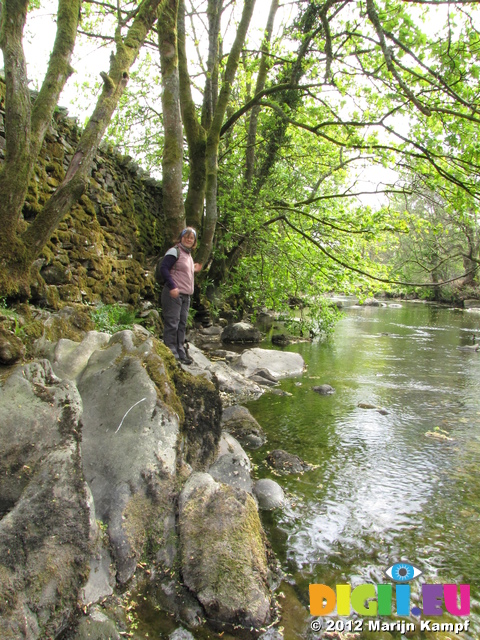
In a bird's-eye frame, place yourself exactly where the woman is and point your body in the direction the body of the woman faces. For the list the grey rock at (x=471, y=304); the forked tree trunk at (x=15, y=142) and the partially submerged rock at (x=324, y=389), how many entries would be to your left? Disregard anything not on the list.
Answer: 2

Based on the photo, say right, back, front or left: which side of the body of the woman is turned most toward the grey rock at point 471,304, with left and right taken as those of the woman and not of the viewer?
left

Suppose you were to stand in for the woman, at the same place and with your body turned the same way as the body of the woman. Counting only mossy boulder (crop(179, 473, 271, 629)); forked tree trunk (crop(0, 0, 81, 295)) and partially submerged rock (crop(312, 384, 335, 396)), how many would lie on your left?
1

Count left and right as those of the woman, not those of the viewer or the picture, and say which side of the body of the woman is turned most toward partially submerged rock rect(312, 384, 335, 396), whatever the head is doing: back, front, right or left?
left

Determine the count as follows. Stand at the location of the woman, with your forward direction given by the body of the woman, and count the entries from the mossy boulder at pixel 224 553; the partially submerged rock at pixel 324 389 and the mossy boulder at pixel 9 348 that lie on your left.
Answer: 1

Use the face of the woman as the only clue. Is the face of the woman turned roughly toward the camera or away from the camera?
toward the camera

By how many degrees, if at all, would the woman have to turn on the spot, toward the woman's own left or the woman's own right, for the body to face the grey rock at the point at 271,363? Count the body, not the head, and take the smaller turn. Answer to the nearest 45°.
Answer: approximately 90° to the woman's own left

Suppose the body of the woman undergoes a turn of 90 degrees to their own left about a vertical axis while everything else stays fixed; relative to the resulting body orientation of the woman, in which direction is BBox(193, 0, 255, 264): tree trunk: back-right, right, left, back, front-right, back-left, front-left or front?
front-left

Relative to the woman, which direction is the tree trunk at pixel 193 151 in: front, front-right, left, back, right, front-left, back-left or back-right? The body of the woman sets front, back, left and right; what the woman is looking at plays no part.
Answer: back-left

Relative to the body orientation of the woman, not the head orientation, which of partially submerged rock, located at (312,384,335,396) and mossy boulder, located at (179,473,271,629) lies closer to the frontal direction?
the mossy boulder

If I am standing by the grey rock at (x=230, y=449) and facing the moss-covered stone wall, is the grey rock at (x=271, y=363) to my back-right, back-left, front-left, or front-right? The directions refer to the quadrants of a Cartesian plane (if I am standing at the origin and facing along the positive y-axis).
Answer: front-right

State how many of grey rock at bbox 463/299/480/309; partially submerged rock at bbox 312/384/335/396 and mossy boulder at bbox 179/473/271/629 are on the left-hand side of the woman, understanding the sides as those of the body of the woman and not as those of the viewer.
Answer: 2

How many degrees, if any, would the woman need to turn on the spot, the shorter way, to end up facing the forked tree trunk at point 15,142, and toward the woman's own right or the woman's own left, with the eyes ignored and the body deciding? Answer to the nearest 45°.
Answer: approximately 90° to the woman's own right

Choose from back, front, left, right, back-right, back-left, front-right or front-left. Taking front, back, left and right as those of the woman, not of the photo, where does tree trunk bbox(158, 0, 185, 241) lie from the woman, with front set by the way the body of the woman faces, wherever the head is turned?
back-left

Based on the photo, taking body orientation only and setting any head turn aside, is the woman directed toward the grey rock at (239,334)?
no
